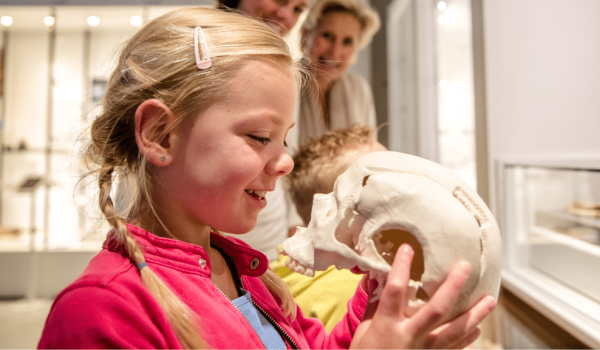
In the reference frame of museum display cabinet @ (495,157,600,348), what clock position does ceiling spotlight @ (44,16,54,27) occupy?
The ceiling spotlight is roughly at 1 o'clock from the museum display cabinet.

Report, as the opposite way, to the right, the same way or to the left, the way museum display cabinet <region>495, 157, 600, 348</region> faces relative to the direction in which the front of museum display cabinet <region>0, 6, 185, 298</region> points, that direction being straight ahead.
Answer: to the right

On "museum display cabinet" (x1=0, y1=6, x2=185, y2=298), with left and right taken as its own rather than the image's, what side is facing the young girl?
front

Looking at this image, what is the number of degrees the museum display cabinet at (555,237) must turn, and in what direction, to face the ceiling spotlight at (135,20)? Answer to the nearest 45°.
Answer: approximately 45° to its right

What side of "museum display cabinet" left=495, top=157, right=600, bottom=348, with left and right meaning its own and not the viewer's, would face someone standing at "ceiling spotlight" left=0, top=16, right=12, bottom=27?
front

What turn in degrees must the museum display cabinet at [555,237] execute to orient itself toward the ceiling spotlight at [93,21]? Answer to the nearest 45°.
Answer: approximately 45° to its right

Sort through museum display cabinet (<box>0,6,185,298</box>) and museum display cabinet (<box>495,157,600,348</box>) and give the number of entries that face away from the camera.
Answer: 0

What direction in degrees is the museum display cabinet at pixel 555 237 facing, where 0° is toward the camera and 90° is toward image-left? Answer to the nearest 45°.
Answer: approximately 45°
